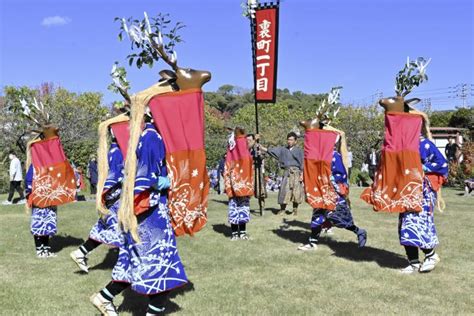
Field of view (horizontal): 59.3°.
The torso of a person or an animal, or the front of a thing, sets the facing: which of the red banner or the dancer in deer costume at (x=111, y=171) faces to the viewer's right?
the dancer in deer costume

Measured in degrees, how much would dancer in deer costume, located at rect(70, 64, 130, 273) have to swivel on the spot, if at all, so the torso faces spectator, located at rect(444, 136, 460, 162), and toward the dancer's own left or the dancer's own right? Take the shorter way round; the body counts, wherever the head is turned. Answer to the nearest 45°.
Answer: approximately 45° to the dancer's own left

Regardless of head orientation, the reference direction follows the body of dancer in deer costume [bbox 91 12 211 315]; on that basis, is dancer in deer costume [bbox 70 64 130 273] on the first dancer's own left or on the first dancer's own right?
on the first dancer's own left

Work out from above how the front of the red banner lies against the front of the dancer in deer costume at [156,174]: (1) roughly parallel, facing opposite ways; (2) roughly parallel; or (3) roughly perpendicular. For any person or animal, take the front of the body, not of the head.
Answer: roughly perpendicular

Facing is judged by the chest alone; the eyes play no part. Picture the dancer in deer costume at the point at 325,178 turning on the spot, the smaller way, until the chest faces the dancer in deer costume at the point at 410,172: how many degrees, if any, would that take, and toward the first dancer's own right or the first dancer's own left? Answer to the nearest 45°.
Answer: approximately 135° to the first dancer's own left

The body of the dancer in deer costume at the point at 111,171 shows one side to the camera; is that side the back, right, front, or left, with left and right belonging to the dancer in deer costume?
right

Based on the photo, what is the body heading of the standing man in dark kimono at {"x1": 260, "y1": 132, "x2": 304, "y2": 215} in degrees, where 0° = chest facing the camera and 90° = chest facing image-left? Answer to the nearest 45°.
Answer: approximately 0°
